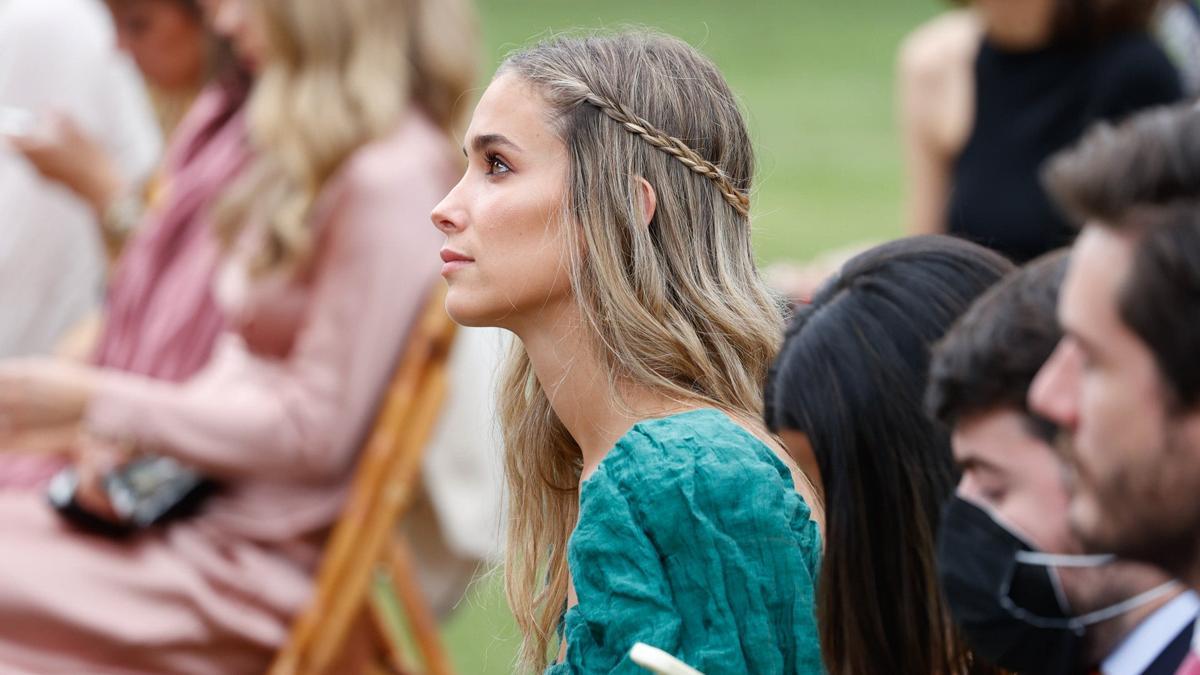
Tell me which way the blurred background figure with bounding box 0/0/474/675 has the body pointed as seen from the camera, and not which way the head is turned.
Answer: to the viewer's left

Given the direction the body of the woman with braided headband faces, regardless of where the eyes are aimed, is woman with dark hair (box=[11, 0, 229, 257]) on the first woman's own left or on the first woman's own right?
on the first woman's own right

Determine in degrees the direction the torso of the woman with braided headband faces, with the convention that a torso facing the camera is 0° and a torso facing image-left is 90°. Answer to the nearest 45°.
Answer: approximately 90°

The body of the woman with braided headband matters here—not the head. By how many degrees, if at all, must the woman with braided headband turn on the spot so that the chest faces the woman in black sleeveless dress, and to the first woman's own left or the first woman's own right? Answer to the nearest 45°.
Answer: approximately 135° to the first woman's own right

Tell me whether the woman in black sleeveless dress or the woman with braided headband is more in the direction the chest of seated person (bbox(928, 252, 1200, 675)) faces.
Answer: the woman with braided headband

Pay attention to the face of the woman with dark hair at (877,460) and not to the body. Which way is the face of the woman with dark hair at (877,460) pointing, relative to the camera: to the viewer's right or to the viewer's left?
to the viewer's left

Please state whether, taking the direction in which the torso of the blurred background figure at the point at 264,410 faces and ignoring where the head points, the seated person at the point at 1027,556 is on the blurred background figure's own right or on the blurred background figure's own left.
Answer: on the blurred background figure's own left

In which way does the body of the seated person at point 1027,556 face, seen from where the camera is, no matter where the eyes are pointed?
to the viewer's left
